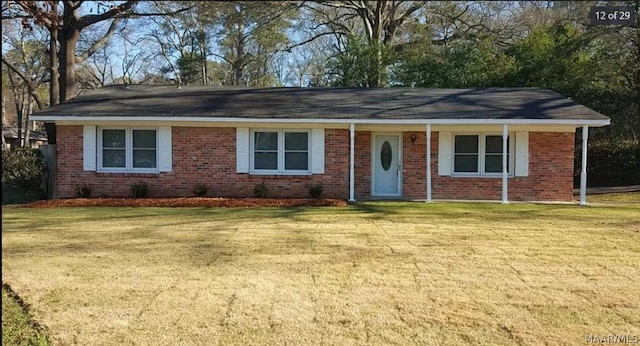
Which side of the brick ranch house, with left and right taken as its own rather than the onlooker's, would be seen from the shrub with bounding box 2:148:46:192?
right

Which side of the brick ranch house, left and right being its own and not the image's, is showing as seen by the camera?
front
